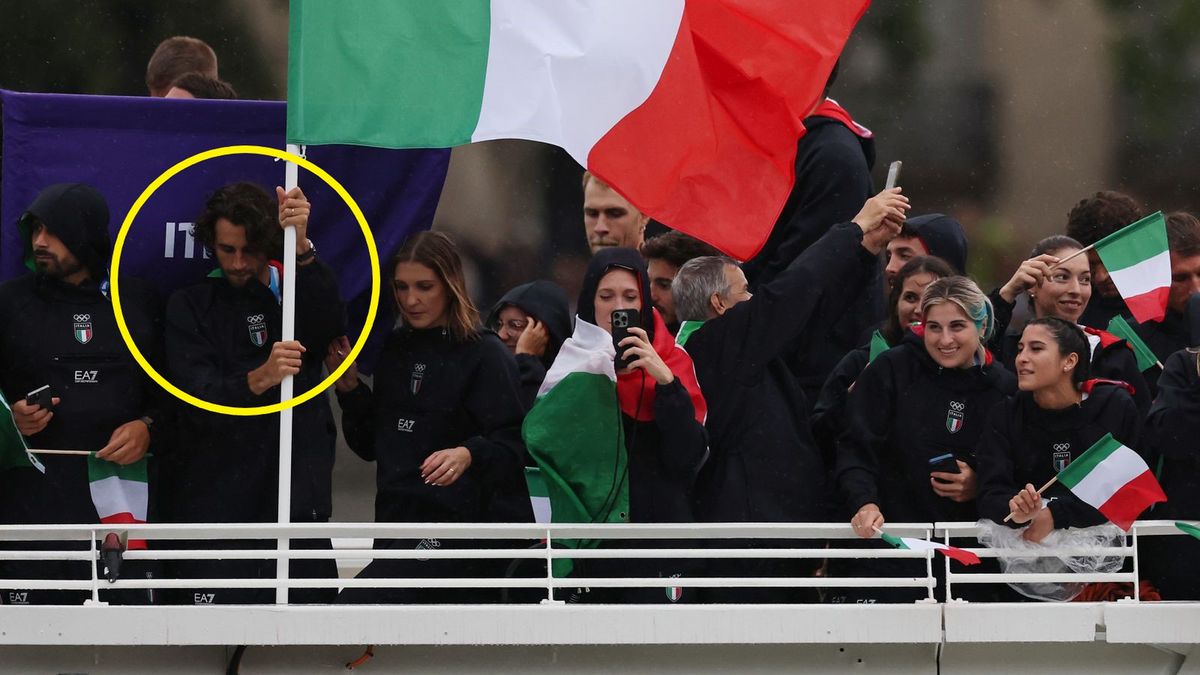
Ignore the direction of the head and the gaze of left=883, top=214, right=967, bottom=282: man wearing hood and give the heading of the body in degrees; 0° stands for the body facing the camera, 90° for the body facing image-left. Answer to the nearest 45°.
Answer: approximately 45°

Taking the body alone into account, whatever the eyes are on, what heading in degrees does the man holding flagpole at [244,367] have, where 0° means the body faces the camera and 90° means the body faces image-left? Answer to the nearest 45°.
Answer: approximately 0°

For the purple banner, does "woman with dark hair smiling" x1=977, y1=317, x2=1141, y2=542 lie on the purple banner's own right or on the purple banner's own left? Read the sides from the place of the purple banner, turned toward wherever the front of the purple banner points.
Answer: on the purple banner's own left

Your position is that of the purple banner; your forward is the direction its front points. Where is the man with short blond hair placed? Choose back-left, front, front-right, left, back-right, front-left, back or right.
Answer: left

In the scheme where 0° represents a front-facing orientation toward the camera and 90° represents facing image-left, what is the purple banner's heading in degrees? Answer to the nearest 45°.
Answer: approximately 0°

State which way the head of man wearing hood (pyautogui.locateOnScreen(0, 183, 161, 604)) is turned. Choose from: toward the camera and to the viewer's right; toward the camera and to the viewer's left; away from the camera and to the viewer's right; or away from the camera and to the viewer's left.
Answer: toward the camera and to the viewer's left

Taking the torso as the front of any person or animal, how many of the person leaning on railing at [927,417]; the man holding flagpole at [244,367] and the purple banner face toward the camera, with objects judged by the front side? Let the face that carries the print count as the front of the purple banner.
3

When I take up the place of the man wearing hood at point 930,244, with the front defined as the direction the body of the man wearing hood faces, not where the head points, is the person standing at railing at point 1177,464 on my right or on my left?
on my left

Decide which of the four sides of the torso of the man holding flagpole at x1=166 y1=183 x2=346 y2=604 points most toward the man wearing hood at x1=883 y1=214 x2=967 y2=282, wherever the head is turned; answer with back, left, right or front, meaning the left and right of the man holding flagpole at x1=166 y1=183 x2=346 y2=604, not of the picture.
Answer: left

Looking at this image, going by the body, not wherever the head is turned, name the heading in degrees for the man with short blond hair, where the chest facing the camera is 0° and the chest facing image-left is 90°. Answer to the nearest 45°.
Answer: approximately 45°

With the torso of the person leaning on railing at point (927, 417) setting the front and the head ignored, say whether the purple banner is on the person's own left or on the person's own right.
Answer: on the person's own right
